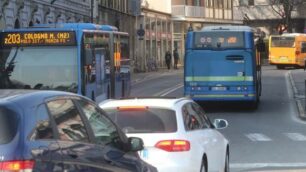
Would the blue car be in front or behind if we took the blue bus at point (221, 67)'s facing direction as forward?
behind

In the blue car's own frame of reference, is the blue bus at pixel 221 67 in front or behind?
in front

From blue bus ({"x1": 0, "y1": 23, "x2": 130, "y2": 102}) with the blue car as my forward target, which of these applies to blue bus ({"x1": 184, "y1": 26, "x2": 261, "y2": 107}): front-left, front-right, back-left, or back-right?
back-left

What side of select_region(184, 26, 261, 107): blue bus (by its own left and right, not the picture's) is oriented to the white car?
back

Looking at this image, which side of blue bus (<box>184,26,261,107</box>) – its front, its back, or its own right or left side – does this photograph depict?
back

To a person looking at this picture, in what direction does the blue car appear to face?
facing away from the viewer and to the right of the viewer

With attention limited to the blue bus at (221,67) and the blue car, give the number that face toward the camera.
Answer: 0

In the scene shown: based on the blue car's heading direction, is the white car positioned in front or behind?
in front
